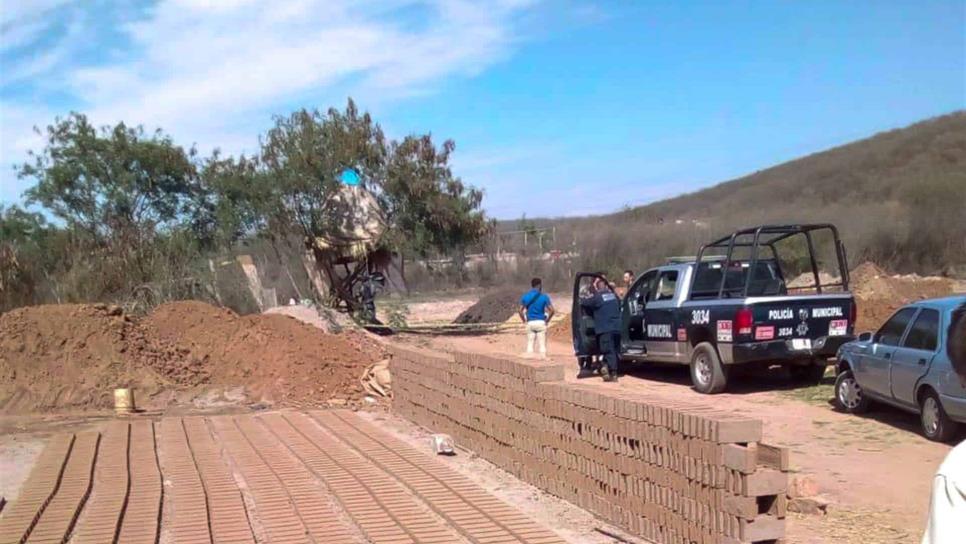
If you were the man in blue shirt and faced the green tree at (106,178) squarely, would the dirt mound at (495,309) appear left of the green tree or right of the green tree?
right

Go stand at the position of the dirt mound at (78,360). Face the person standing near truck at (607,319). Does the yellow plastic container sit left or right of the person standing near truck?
right

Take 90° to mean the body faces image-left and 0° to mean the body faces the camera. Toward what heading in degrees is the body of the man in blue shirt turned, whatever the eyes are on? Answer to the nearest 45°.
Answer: approximately 180°

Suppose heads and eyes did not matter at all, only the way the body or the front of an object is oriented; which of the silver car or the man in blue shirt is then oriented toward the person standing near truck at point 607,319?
the silver car

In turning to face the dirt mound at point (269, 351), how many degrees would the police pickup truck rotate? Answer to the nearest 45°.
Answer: approximately 45° to its left

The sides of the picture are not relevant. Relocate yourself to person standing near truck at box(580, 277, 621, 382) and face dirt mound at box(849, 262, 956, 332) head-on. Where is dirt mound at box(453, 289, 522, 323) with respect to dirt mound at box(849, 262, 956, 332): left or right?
left

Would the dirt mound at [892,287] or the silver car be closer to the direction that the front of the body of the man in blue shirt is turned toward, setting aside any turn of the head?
the dirt mound

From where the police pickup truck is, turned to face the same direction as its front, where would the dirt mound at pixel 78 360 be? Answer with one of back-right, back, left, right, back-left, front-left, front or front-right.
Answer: front-left

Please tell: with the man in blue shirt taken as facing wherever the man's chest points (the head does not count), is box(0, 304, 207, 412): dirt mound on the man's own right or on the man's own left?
on the man's own left

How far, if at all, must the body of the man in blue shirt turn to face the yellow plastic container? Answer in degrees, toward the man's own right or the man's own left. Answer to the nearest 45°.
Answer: approximately 135° to the man's own left

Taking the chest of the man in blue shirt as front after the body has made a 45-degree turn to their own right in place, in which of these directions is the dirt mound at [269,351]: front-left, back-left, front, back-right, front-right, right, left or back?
back-left

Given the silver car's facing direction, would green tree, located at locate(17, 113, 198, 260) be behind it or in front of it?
in front
